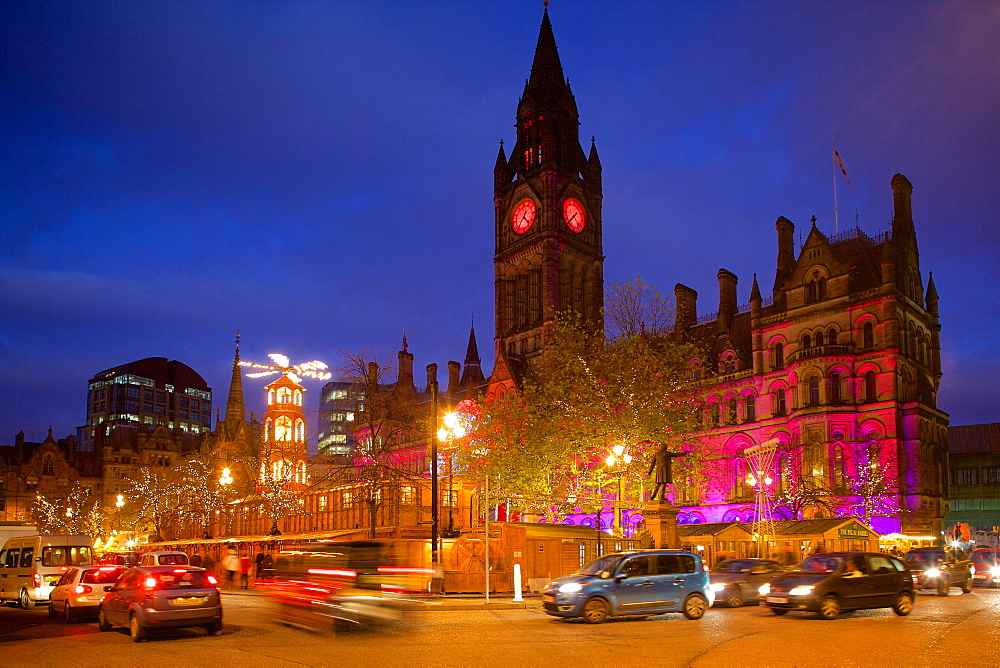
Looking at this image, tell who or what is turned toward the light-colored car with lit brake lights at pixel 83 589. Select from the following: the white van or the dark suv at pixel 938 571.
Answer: the dark suv

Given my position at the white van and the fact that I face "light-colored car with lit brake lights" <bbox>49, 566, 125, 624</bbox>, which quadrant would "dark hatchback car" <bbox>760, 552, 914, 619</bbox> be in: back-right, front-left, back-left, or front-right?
front-left

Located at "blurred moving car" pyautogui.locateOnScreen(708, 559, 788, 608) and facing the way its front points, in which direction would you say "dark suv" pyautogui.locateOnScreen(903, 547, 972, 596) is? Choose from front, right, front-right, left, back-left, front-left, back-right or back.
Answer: back

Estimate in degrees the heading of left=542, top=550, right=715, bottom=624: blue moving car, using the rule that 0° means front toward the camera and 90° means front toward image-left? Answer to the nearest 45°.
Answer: approximately 45°

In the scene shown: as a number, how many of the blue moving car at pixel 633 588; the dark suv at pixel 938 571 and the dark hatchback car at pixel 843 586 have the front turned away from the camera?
0

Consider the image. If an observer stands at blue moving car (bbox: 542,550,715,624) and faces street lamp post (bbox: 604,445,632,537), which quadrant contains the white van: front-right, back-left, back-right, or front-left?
front-left

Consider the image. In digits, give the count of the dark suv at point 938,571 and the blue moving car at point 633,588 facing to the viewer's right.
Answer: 0

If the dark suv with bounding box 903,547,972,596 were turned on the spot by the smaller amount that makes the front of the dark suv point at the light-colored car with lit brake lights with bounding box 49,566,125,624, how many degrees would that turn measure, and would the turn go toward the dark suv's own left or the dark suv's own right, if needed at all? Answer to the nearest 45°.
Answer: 0° — it already faces it

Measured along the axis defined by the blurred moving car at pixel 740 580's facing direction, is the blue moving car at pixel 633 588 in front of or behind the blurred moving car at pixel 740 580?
in front

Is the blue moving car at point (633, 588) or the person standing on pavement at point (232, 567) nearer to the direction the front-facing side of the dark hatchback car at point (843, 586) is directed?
the blue moving car

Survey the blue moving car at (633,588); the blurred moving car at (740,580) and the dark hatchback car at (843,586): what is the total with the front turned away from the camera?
0

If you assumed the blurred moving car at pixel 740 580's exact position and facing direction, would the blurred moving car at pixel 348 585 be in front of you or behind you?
in front

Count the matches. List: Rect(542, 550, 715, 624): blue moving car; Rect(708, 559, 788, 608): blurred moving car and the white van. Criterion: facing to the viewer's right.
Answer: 0

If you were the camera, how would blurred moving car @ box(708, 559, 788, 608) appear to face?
facing the viewer and to the left of the viewer

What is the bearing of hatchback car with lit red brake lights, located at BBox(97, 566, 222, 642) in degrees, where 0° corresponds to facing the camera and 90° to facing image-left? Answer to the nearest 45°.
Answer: approximately 135°
